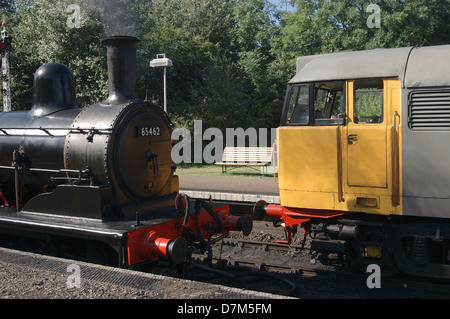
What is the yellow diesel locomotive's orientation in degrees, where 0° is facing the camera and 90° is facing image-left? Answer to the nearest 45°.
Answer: approximately 90°

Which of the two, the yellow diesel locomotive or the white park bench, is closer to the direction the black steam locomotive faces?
the yellow diesel locomotive

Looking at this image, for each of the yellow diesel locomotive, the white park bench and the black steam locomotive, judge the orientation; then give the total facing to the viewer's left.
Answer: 1

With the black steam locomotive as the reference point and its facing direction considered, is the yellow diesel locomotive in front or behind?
in front

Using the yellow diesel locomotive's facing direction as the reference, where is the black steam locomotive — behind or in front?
in front

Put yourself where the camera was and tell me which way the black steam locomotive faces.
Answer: facing the viewer and to the right of the viewer

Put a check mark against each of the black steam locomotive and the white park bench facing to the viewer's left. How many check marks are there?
0

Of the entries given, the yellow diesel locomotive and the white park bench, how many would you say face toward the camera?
1

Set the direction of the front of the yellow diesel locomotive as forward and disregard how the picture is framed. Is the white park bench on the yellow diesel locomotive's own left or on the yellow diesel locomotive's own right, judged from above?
on the yellow diesel locomotive's own right

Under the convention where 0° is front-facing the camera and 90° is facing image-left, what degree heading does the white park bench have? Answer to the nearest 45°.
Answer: approximately 0°

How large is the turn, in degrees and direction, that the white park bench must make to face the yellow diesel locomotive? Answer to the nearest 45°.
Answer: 0° — it already faces it

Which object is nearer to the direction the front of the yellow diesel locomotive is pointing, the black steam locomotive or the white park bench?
the black steam locomotive

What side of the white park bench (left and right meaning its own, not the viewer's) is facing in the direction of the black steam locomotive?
front

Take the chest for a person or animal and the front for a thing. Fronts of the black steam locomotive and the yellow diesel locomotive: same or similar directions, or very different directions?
very different directions

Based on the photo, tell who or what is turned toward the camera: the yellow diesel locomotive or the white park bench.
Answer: the white park bench
